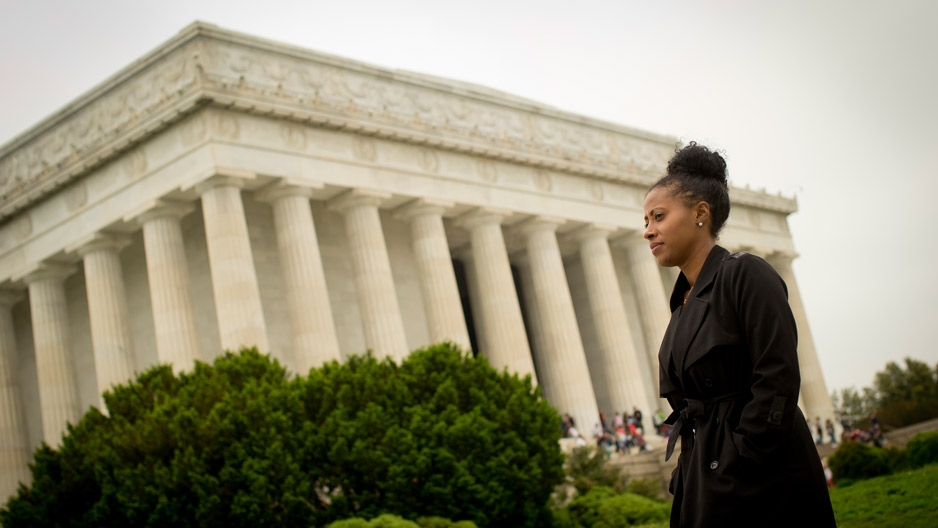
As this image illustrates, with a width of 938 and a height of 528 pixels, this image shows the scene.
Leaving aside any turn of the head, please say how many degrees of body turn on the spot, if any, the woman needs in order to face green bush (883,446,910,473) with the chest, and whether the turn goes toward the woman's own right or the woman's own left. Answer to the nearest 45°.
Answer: approximately 135° to the woman's own right

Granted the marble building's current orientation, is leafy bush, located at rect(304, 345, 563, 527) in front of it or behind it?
in front

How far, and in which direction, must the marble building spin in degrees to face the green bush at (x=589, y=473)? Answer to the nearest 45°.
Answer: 0° — it already faces it

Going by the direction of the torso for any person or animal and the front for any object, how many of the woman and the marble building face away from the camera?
0

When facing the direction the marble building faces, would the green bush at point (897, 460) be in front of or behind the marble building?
in front

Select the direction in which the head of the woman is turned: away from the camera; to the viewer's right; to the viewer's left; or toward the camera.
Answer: to the viewer's left

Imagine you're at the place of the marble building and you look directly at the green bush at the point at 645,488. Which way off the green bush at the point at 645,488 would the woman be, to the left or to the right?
right

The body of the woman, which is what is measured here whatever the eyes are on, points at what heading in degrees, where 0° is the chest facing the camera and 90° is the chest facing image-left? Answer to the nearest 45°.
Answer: approximately 45°
